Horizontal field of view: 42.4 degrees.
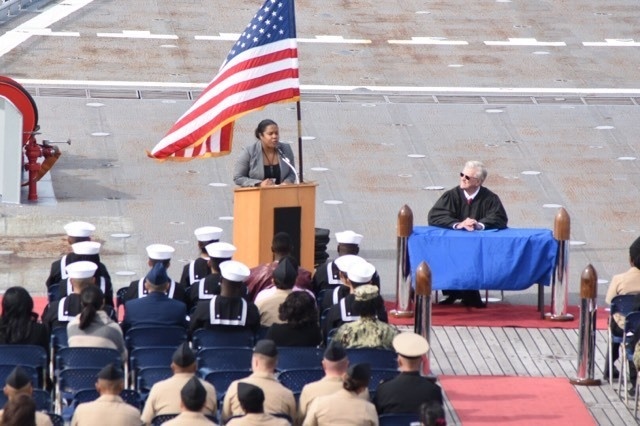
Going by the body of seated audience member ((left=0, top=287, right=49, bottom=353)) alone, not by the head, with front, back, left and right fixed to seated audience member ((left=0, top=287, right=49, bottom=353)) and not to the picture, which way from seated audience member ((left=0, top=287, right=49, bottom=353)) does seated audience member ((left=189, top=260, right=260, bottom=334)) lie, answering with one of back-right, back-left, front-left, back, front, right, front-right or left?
right

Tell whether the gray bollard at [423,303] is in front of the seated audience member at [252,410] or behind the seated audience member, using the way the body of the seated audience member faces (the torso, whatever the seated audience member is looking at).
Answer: in front

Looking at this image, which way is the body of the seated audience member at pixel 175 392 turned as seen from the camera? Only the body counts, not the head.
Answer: away from the camera

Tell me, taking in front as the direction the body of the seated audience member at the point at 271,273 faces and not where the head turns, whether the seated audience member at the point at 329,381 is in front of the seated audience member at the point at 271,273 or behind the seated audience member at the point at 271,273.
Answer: behind

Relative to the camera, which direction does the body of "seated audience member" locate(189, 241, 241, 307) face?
away from the camera

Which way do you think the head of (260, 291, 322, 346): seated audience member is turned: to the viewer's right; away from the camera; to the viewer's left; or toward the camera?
away from the camera

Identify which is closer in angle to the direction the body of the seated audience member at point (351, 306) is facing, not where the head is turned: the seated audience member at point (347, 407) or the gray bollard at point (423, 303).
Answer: the gray bollard

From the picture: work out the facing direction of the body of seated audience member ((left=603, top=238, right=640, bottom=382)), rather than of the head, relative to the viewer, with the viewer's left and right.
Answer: facing away from the viewer and to the left of the viewer

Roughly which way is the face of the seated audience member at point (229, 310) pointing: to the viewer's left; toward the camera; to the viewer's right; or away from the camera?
away from the camera

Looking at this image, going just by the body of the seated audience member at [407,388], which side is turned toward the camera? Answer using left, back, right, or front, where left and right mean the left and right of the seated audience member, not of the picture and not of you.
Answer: back

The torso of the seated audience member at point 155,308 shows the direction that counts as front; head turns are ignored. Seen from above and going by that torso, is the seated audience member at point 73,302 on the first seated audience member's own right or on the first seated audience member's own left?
on the first seated audience member's own left

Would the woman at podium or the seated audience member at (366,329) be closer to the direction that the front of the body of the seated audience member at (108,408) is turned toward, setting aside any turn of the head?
the woman at podium

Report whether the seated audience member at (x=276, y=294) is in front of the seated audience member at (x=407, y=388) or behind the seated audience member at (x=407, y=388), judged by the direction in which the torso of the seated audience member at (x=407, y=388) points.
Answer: in front

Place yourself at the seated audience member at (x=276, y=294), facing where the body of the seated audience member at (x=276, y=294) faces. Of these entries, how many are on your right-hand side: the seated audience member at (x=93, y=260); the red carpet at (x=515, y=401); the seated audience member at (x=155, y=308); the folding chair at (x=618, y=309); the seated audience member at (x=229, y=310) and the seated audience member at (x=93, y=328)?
2
